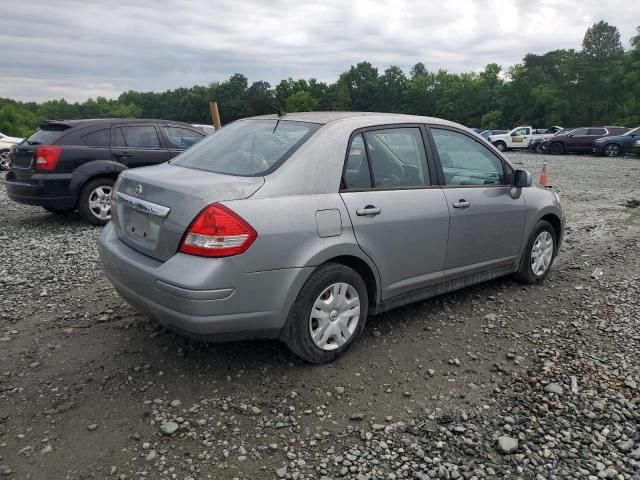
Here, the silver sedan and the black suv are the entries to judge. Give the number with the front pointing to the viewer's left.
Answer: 0

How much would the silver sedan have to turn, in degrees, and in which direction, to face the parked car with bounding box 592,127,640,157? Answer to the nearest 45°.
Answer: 0° — it already faces it

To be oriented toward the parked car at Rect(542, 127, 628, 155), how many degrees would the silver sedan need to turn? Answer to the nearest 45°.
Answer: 0° — it already faces it

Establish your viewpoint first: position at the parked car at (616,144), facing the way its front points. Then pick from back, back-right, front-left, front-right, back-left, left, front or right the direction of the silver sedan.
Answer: front-left

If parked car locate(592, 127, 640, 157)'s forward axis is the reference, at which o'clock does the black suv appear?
The black suv is roughly at 11 o'clock from the parked car.

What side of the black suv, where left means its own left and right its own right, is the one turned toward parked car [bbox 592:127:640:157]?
front

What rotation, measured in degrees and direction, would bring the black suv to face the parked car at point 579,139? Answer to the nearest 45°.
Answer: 0° — it already faces it

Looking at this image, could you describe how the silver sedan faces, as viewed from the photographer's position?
facing away from the viewer and to the right of the viewer

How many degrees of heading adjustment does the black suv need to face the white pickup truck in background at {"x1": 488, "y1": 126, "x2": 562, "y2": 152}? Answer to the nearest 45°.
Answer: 0° — it already faces it

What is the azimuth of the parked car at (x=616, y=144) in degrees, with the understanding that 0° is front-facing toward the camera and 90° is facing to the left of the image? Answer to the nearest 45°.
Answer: approximately 45°

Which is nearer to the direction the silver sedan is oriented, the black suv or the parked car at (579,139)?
the parked car

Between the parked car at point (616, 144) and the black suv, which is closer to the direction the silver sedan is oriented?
the parked car

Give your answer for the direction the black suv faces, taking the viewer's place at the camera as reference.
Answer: facing away from the viewer and to the right of the viewer

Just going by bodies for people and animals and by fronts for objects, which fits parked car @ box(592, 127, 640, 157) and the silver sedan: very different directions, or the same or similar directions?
very different directions
